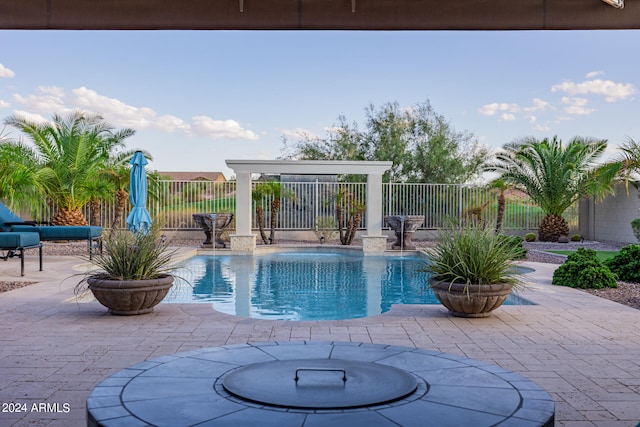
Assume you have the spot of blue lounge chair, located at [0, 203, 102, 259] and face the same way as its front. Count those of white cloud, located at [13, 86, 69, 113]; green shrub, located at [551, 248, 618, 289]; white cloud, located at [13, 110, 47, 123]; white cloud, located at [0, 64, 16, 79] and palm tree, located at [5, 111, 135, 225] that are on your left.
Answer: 4

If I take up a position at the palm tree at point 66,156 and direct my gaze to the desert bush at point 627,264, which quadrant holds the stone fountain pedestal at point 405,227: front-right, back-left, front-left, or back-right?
front-left

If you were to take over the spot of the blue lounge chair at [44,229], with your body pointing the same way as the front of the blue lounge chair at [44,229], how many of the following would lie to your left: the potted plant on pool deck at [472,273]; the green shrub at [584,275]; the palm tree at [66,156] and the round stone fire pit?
1

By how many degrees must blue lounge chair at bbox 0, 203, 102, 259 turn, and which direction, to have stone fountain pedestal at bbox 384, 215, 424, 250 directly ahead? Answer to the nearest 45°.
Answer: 0° — it already faces it

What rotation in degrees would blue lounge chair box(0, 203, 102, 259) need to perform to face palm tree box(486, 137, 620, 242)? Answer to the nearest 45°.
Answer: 0° — it already faces it

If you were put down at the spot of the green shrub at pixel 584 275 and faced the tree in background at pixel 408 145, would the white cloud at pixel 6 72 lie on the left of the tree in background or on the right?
left

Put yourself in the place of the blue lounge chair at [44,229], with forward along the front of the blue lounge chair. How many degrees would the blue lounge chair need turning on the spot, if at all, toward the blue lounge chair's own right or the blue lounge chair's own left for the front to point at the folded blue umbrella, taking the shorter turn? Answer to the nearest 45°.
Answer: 0° — it already faces it

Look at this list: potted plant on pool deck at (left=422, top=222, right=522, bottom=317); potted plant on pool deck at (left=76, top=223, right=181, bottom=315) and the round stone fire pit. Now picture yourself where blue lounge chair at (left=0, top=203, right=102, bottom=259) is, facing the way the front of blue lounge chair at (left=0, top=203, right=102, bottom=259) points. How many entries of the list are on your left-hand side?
0

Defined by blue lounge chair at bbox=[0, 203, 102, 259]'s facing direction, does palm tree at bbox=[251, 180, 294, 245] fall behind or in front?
in front

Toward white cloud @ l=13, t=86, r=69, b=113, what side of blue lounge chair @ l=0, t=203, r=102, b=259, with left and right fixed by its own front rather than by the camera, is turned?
left

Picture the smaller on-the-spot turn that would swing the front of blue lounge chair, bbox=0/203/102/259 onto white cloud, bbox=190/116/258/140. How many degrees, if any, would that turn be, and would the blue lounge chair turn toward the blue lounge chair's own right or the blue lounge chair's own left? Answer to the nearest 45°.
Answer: approximately 45° to the blue lounge chair's own left

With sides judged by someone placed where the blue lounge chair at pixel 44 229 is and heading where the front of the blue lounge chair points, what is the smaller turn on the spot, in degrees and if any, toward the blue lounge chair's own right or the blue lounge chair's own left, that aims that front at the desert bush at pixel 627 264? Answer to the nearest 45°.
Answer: approximately 45° to the blue lounge chair's own right

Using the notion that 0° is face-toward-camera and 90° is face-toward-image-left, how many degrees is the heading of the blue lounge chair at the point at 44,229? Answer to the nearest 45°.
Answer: approximately 270°

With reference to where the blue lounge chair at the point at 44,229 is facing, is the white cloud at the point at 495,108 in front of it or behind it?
in front

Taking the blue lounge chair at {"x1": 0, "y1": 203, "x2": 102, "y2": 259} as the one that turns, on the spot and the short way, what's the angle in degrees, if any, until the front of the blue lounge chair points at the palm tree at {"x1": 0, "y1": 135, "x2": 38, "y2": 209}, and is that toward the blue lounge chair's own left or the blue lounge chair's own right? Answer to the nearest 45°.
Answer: approximately 90° to the blue lounge chair's own left
